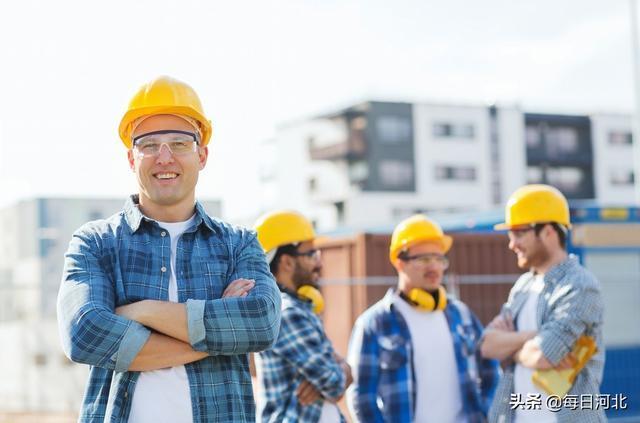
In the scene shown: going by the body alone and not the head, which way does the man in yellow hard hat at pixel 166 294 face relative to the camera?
toward the camera

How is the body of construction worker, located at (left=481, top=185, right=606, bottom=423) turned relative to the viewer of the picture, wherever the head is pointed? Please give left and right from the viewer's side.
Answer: facing the viewer and to the left of the viewer

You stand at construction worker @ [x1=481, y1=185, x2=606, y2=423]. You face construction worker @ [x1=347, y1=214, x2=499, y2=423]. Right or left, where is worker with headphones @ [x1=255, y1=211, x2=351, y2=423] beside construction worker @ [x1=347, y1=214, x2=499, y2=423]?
left

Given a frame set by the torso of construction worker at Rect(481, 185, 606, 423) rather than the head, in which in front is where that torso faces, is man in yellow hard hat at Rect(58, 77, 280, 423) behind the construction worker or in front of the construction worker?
in front

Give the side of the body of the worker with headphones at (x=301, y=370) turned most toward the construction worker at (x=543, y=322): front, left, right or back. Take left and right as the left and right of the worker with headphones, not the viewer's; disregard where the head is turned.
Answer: front

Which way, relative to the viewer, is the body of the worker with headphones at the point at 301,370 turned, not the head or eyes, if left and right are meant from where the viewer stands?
facing to the right of the viewer

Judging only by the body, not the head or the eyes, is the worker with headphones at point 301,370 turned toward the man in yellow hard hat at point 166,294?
no

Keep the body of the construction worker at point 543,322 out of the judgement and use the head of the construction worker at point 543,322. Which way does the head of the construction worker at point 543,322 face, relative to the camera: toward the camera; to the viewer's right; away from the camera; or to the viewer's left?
to the viewer's left

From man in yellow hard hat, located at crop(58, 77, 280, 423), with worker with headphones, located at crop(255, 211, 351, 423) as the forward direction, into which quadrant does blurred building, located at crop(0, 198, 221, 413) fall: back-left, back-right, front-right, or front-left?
front-left

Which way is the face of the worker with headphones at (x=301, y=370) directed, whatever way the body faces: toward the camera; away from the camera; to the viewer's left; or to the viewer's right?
to the viewer's right

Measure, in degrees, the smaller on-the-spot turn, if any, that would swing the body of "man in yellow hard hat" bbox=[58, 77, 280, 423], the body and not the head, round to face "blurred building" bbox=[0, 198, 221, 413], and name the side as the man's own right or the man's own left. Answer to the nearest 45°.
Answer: approximately 180°

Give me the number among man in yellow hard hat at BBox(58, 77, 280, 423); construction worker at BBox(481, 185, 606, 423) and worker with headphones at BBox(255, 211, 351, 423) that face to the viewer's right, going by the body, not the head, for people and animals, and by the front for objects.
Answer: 1

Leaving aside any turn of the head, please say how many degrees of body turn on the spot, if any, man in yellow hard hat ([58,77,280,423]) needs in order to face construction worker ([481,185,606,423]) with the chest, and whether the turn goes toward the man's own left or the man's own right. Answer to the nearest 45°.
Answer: approximately 135° to the man's own left

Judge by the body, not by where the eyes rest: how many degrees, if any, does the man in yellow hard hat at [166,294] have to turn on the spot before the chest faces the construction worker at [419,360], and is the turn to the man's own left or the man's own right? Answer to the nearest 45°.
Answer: approximately 135° to the man's own left

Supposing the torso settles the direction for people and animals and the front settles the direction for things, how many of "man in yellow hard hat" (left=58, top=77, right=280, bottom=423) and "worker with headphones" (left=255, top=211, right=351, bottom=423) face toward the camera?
1

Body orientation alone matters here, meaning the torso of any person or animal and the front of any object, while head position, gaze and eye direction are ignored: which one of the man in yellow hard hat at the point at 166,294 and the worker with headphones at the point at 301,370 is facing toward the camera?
the man in yellow hard hat

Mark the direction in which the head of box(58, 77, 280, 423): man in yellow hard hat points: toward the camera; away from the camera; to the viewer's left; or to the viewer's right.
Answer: toward the camera

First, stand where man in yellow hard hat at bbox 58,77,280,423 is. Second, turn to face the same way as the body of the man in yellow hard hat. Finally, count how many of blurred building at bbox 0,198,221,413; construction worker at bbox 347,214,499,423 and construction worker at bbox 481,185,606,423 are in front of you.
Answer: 0
